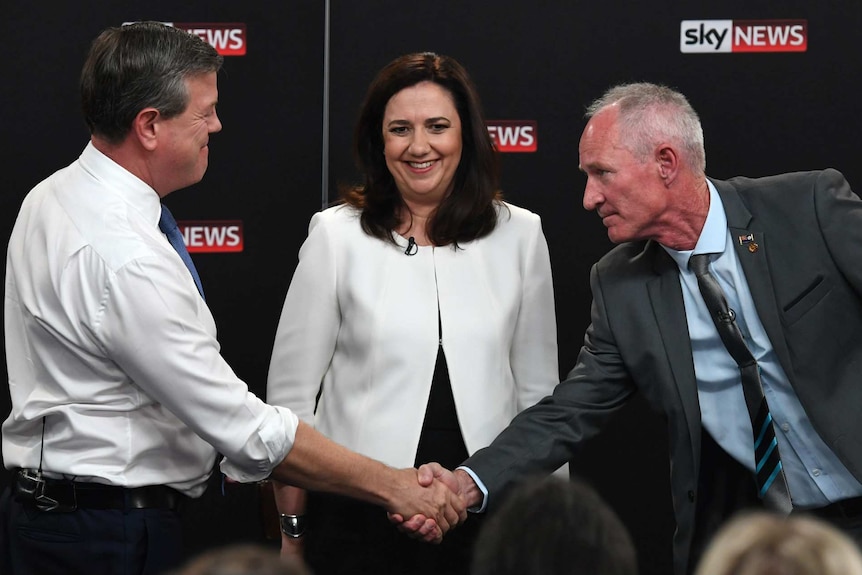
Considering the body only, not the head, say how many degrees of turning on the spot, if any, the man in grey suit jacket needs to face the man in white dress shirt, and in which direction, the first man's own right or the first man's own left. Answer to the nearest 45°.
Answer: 0° — they already face them

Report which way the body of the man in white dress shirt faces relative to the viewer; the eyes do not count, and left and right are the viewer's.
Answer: facing away from the viewer and to the right of the viewer

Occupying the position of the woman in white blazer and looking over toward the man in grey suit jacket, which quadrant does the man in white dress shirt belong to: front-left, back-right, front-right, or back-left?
back-right

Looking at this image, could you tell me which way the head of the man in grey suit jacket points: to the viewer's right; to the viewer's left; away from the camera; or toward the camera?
to the viewer's left

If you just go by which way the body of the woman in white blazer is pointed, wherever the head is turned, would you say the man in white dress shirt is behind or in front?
in front

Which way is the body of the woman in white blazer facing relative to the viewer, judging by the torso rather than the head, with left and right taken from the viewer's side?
facing the viewer

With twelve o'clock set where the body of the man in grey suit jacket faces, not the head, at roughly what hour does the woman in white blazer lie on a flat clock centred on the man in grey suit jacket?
The woman in white blazer is roughly at 2 o'clock from the man in grey suit jacket.

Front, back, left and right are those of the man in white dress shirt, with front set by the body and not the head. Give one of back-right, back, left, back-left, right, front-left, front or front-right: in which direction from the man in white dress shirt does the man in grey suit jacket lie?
front-right

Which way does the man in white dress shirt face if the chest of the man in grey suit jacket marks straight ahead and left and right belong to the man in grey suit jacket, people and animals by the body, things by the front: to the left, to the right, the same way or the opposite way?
the opposite way

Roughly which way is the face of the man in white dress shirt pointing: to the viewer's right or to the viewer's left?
to the viewer's right

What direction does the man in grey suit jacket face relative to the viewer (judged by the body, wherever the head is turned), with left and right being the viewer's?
facing the viewer and to the left of the viewer

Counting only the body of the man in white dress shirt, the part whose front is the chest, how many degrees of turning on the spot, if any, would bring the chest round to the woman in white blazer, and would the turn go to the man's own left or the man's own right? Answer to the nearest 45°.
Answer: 0° — they already face them

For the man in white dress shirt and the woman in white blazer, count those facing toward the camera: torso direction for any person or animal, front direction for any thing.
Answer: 1
